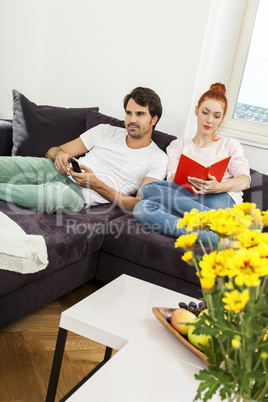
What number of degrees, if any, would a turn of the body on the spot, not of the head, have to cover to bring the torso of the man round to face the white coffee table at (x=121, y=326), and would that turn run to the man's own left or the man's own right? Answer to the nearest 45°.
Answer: approximately 45° to the man's own left

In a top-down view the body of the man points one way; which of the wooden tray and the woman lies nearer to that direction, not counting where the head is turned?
the wooden tray

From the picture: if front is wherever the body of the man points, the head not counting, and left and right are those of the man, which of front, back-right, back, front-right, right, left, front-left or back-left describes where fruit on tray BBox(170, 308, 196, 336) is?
front-left

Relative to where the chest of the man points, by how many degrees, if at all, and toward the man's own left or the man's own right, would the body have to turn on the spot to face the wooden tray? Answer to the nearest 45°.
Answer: approximately 45° to the man's own left

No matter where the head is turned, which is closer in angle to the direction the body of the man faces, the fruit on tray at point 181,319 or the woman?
the fruit on tray

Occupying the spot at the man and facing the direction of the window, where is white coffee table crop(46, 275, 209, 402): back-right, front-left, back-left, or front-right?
back-right

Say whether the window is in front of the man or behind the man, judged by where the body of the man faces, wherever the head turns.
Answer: behind

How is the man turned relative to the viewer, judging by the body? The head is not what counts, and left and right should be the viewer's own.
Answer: facing the viewer and to the left of the viewer
